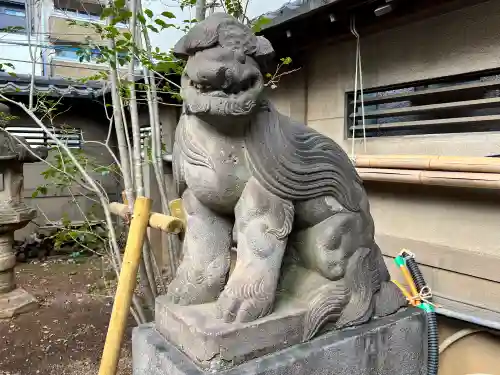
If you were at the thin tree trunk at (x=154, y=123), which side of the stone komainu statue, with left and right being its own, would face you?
right

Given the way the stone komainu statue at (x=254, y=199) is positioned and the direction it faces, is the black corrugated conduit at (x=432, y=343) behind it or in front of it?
behind

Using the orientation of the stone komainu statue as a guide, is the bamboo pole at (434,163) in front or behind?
behind

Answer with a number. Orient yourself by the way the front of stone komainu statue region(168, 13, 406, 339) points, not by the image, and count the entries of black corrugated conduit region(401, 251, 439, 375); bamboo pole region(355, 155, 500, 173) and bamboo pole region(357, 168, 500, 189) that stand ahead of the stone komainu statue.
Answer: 0

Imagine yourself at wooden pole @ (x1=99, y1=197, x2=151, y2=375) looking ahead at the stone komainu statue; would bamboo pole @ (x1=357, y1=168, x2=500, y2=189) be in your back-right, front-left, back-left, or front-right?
front-left

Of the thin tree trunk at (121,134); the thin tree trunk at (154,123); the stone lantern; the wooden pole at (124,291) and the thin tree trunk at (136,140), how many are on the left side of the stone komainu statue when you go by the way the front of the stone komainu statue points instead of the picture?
0

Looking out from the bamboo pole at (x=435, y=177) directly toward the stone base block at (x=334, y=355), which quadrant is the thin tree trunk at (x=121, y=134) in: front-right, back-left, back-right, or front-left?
front-right

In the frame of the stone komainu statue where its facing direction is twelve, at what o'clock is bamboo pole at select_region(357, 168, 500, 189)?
The bamboo pole is roughly at 6 o'clock from the stone komainu statue.

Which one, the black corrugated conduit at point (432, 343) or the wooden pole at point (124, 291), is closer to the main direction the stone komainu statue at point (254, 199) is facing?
the wooden pole

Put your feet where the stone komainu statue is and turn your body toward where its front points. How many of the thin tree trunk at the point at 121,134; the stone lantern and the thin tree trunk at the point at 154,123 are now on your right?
3

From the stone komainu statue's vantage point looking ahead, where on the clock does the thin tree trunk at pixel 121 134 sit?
The thin tree trunk is roughly at 3 o'clock from the stone komainu statue.

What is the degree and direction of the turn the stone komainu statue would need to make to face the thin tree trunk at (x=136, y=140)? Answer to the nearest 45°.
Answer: approximately 90° to its right

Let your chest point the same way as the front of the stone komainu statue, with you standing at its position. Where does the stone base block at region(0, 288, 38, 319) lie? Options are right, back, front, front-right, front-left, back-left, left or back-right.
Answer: right

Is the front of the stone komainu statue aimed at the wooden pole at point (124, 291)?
no

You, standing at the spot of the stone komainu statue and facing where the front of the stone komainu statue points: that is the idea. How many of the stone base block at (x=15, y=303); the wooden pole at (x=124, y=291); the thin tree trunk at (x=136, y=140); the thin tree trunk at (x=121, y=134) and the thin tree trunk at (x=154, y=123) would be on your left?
0

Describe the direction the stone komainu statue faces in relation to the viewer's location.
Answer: facing the viewer and to the left of the viewer
